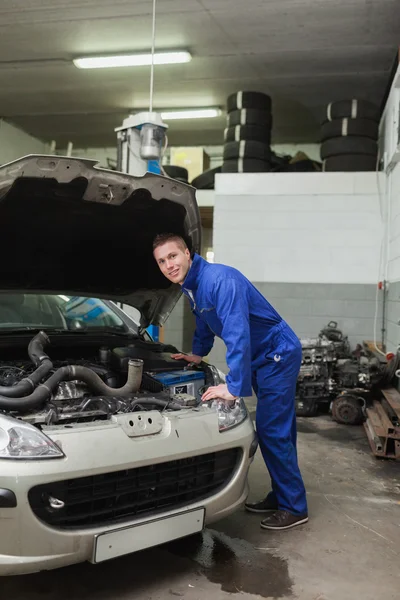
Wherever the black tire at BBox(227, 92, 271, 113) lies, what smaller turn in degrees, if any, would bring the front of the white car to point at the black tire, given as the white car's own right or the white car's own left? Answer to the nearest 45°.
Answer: approximately 135° to the white car's own left

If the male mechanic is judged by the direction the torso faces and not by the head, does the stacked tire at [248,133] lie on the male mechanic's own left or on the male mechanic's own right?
on the male mechanic's own right

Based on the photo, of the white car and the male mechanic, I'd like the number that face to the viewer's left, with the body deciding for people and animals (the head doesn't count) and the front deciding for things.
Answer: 1

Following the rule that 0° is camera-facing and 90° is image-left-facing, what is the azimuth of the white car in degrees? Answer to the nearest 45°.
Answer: approximately 315°

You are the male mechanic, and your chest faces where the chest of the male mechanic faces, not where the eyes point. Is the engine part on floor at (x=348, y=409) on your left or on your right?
on your right

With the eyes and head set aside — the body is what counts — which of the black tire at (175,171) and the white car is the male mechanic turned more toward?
the white car

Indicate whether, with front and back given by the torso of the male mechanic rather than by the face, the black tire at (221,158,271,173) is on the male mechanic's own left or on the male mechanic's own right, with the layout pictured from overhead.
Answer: on the male mechanic's own right

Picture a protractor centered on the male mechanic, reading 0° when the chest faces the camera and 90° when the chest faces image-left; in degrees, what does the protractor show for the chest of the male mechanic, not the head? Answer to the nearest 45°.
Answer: approximately 90°
